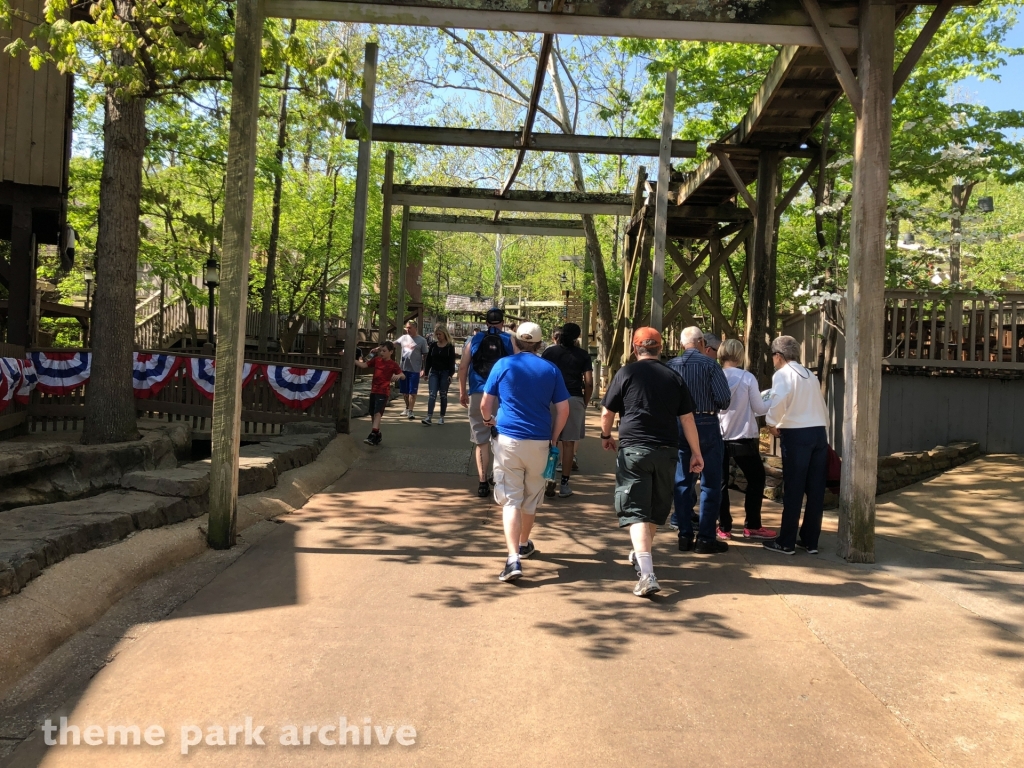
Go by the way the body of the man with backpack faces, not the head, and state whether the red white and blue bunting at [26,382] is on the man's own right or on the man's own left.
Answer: on the man's own left

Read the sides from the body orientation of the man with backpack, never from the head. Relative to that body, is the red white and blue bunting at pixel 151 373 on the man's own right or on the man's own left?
on the man's own left

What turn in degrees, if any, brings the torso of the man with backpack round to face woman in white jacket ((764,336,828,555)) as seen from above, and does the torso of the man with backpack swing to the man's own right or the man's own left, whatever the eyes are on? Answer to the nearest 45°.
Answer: approximately 135° to the man's own right

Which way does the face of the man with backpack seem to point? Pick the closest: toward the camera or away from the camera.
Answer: away from the camera

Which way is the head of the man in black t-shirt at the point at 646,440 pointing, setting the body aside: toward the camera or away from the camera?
away from the camera

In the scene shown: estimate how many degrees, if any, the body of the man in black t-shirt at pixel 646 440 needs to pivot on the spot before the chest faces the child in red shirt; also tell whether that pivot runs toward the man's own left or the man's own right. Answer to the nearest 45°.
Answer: approximately 45° to the man's own left

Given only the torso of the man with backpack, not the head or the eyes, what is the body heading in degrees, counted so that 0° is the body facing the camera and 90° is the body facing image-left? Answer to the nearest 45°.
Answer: approximately 180°

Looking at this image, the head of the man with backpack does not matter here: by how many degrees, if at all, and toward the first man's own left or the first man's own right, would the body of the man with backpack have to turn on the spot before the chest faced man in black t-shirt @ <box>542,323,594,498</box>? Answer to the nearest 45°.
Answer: approximately 90° to the first man's own right

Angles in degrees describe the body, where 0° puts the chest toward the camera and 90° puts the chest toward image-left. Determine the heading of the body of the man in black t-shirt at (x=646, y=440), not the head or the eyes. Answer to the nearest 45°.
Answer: approximately 180°

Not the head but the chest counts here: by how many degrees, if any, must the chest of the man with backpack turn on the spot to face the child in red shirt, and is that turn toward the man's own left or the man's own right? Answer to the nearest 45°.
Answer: approximately 45° to the man's own left

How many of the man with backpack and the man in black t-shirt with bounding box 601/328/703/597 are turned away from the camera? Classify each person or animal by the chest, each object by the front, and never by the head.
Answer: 2

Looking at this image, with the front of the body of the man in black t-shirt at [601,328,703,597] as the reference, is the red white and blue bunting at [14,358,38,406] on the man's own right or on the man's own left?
on the man's own left

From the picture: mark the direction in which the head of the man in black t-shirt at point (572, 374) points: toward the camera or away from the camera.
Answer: away from the camera
